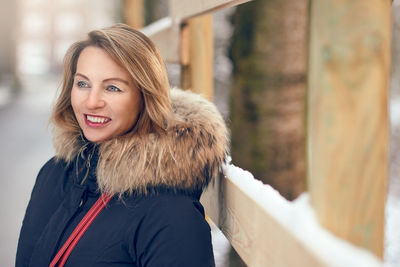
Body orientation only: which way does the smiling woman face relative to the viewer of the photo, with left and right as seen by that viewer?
facing the viewer and to the left of the viewer

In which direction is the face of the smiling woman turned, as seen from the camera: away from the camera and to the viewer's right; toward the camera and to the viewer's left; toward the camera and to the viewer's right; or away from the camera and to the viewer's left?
toward the camera and to the viewer's left

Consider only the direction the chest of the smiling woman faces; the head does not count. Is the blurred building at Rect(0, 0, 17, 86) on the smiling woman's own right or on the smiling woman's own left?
on the smiling woman's own right

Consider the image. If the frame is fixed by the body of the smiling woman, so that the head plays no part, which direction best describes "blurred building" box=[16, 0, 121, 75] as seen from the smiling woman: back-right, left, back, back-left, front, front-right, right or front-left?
back-right
